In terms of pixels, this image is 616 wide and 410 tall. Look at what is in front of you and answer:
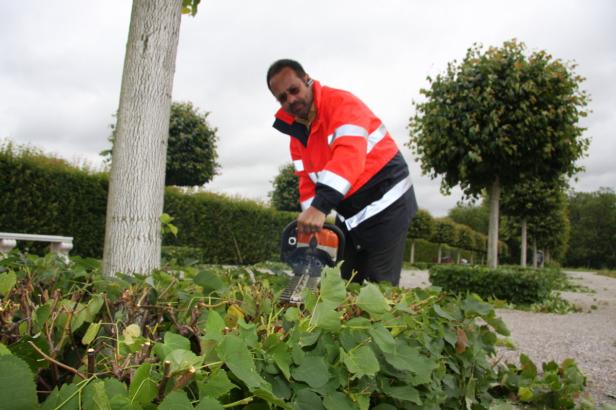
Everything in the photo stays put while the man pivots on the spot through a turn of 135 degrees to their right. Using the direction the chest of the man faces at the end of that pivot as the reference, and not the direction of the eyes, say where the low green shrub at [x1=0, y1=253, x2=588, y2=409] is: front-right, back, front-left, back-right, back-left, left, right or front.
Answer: back

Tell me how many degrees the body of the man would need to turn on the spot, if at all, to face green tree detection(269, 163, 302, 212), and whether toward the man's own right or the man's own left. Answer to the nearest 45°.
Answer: approximately 135° to the man's own right

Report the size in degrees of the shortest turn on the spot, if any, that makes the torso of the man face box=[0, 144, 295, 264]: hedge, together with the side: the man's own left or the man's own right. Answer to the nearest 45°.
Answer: approximately 90° to the man's own right

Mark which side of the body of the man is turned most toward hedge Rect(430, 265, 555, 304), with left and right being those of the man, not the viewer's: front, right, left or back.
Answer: back

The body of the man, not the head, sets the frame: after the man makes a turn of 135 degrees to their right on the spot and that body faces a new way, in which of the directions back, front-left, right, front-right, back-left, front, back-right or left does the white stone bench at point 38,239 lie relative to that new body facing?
front-left

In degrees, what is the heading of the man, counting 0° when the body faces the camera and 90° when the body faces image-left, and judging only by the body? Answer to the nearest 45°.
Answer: approximately 45°

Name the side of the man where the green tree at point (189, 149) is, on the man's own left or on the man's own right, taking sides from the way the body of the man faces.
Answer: on the man's own right

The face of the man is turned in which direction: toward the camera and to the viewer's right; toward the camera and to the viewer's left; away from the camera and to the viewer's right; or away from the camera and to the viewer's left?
toward the camera and to the viewer's left
